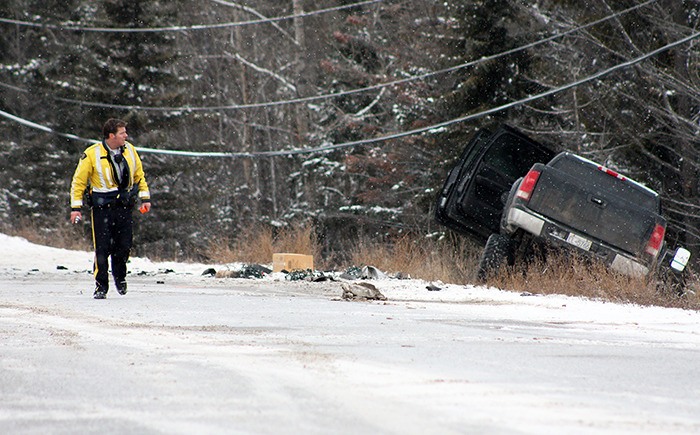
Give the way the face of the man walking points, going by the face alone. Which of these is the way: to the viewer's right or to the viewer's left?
to the viewer's right

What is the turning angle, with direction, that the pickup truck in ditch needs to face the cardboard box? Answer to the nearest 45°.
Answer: approximately 45° to its left

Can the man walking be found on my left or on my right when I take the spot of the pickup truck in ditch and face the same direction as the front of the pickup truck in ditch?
on my left

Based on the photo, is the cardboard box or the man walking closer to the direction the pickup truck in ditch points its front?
the cardboard box

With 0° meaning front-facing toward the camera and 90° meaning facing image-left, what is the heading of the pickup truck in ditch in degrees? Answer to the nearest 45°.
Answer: approximately 180°
